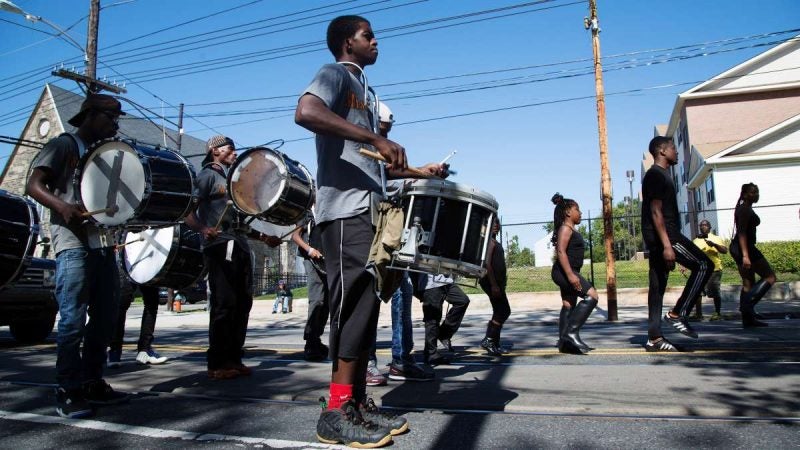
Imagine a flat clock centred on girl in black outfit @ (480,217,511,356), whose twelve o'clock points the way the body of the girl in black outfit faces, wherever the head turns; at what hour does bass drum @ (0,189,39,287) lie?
The bass drum is roughly at 5 o'clock from the girl in black outfit.

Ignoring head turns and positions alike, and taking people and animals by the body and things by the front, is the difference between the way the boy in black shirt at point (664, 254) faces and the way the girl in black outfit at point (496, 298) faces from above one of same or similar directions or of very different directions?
same or similar directions

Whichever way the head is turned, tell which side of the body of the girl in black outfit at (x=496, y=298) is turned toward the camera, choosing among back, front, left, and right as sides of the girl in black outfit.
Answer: right

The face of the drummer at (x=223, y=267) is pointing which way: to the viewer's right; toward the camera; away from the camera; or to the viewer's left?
to the viewer's right

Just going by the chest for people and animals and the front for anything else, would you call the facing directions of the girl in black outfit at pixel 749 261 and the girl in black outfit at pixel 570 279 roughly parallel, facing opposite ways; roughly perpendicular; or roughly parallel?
roughly parallel

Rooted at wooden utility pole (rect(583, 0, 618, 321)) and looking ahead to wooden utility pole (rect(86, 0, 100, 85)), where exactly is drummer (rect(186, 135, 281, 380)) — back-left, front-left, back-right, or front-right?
front-left
